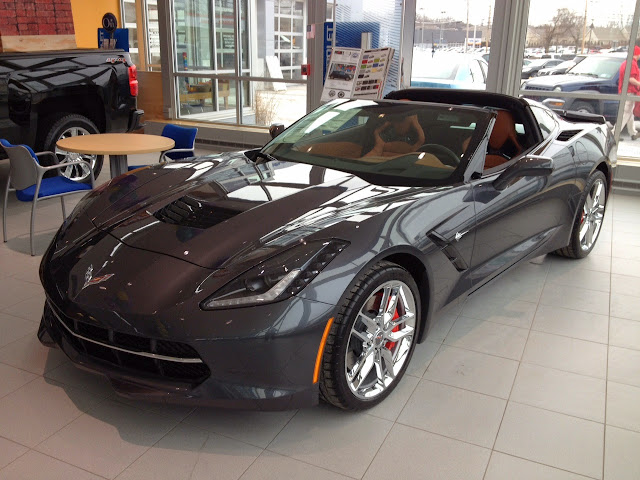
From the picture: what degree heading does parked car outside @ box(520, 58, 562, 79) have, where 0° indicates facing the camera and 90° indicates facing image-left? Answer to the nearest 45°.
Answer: approximately 45°

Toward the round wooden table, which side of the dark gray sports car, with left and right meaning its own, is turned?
right

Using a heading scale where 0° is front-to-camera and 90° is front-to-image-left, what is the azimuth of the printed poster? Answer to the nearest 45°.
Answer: approximately 0°

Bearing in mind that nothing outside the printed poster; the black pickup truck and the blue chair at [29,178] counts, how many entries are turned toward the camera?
1

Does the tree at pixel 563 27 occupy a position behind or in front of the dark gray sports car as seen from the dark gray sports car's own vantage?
behind

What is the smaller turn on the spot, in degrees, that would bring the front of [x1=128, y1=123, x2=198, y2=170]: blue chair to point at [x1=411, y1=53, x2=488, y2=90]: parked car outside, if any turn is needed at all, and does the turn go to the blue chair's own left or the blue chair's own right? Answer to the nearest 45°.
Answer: approximately 180°

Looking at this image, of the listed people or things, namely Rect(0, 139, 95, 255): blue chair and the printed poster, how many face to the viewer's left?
0

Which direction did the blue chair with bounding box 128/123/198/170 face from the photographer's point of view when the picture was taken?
facing the viewer and to the left of the viewer

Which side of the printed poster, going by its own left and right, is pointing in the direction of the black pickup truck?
right

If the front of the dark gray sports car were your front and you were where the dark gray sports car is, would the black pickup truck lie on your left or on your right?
on your right

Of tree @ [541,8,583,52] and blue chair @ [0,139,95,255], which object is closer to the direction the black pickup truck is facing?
the blue chair

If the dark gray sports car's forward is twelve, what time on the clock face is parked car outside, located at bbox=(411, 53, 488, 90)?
The parked car outside is roughly at 5 o'clock from the dark gray sports car.

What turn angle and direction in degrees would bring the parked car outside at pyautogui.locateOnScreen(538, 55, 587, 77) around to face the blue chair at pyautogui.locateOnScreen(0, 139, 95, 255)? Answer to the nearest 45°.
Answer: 0° — it already faces it

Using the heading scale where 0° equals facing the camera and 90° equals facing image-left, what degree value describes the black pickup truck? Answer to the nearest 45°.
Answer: approximately 90°

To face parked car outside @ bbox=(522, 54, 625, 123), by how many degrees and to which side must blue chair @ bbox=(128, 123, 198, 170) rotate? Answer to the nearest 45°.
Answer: approximately 135° to its left

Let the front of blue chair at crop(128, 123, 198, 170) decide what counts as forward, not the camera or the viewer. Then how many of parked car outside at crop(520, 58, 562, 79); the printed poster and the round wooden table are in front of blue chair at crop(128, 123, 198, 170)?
1

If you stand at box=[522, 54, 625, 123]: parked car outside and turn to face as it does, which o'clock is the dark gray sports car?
The dark gray sports car is roughly at 11 o'clock from the parked car outside.

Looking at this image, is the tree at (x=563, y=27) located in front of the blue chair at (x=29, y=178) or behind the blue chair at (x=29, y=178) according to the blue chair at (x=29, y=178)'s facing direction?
in front
